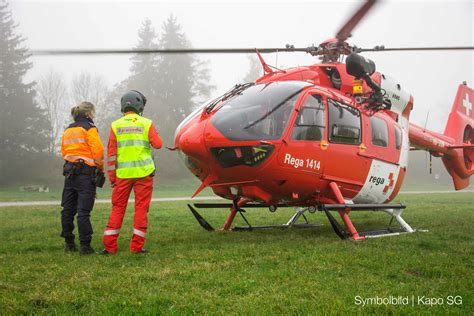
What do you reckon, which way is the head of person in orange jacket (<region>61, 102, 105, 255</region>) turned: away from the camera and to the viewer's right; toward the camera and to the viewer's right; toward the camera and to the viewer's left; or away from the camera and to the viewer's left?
away from the camera and to the viewer's right

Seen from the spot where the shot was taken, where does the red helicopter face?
facing the viewer and to the left of the viewer

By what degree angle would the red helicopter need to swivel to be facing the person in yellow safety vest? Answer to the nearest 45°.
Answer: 0° — it already faces them

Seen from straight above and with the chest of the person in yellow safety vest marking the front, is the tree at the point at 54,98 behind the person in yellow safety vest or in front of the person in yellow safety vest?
in front

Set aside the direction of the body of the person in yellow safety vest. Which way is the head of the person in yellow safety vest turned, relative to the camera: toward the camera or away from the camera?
away from the camera

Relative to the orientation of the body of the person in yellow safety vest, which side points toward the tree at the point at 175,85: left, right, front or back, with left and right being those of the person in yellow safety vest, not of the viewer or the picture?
front

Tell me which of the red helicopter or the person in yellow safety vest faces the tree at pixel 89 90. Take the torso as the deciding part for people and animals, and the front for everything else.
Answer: the person in yellow safety vest

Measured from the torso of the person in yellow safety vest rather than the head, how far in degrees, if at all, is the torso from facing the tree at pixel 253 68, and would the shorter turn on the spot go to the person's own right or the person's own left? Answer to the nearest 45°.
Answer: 0° — they already face it

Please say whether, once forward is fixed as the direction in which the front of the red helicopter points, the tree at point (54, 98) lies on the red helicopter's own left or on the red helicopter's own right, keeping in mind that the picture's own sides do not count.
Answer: on the red helicopter's own right

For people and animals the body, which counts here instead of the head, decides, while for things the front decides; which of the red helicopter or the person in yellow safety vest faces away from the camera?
the person in yellow safety vest

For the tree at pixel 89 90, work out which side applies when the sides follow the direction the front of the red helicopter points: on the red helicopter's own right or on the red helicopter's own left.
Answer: on the red helicopter's own right

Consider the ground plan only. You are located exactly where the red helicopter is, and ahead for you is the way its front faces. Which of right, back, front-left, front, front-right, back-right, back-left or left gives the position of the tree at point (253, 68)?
back-right

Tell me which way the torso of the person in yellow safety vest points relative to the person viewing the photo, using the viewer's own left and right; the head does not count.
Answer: facing away from the viewer
